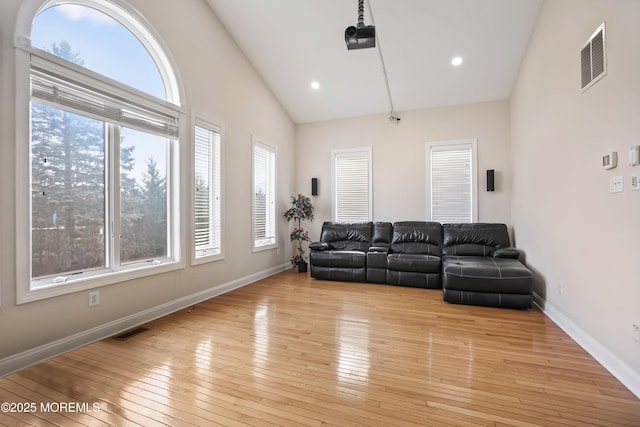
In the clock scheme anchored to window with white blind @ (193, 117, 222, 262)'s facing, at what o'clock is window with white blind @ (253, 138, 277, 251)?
window with white blind @ (253, 138, 277, 251) is roughly at 9 o'clock from window with white blind @ (193, 117, 222, 262).

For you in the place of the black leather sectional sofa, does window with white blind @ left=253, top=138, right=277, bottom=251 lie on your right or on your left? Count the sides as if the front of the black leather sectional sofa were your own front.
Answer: on your right

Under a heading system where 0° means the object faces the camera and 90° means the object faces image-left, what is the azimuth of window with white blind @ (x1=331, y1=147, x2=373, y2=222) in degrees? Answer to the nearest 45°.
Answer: approximately 0°

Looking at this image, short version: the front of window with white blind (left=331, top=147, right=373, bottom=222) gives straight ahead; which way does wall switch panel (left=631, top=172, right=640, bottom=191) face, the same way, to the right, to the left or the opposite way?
to the right

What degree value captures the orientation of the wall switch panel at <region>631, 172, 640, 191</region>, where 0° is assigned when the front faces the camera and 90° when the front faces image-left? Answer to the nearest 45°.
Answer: approximately 45°

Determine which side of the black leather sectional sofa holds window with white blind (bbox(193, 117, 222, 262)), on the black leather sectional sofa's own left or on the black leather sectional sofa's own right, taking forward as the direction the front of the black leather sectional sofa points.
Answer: on the black leather sectional sofa's own right

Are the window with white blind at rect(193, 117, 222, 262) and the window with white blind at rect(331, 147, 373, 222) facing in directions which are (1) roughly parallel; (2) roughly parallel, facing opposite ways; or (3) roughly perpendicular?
roughly perpendicular

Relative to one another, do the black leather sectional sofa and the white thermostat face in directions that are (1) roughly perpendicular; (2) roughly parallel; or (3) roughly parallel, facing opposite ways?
roughly perpendicular

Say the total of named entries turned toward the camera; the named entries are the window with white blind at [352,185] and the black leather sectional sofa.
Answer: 2
